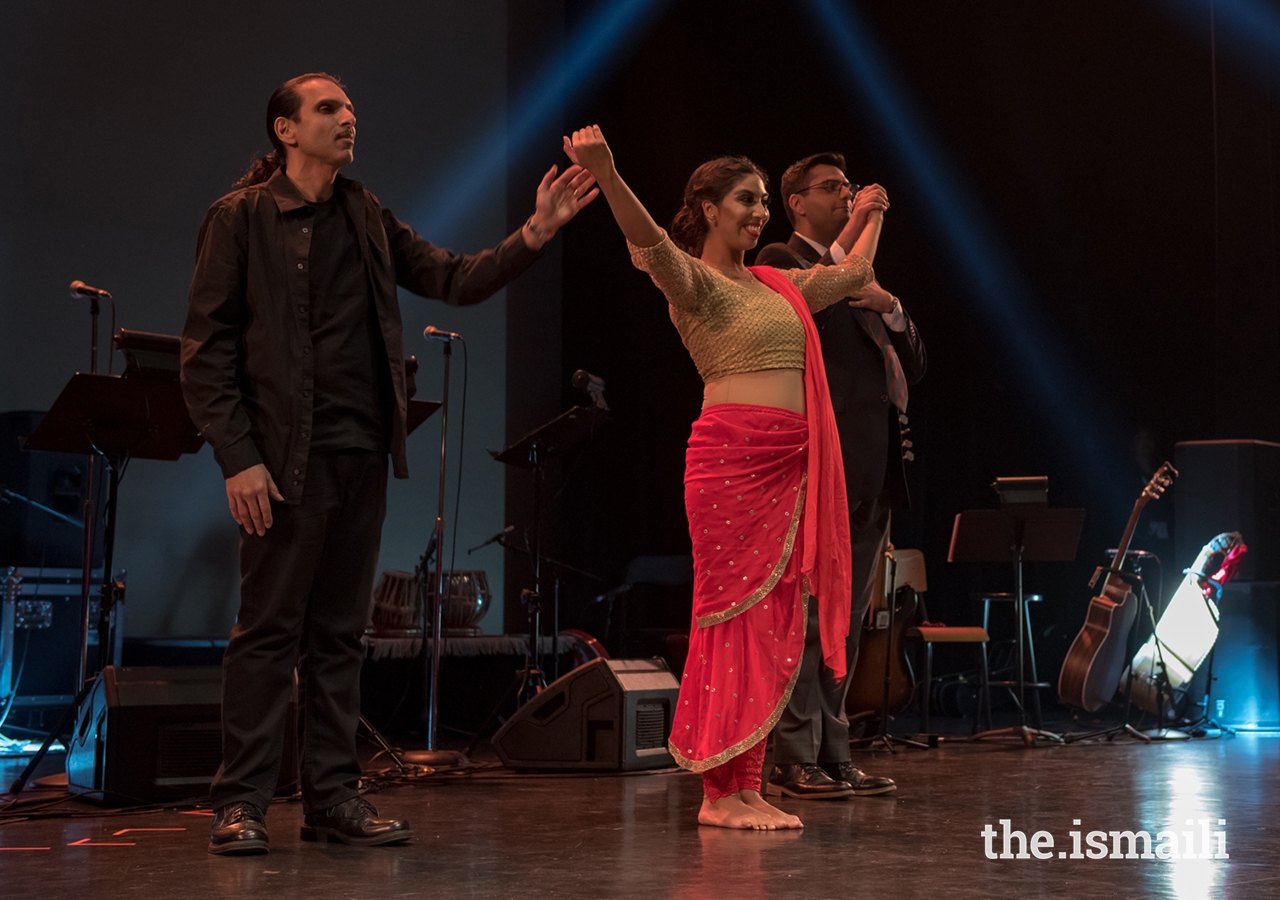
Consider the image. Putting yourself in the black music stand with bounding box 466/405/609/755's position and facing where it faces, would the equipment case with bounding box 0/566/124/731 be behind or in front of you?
in front

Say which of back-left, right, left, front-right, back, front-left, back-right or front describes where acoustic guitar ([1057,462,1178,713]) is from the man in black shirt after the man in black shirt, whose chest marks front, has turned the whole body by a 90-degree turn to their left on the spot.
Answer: front

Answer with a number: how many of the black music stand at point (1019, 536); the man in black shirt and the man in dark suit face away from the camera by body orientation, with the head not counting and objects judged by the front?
1

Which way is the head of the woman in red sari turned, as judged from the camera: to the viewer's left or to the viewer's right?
to the viewer's right

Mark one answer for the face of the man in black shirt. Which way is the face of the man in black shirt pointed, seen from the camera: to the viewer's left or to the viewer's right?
to the viewer's right

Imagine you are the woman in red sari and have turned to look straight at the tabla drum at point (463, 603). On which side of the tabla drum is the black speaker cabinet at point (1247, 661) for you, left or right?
right

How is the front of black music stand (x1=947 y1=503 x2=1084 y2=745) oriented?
away from the camera

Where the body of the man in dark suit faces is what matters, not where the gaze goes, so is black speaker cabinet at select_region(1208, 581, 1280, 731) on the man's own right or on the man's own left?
on the man's own left

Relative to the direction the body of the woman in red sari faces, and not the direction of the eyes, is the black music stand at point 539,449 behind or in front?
behind

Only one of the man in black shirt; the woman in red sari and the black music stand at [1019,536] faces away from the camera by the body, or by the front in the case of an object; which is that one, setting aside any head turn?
the black music stand

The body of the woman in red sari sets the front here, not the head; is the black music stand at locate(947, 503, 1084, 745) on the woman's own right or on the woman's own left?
on the woman's own left

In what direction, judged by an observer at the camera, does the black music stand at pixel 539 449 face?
facing away from the viewer and to the left of the viewer

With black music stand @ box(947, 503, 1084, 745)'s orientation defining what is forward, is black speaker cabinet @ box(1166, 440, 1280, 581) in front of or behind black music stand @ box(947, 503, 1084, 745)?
in front
